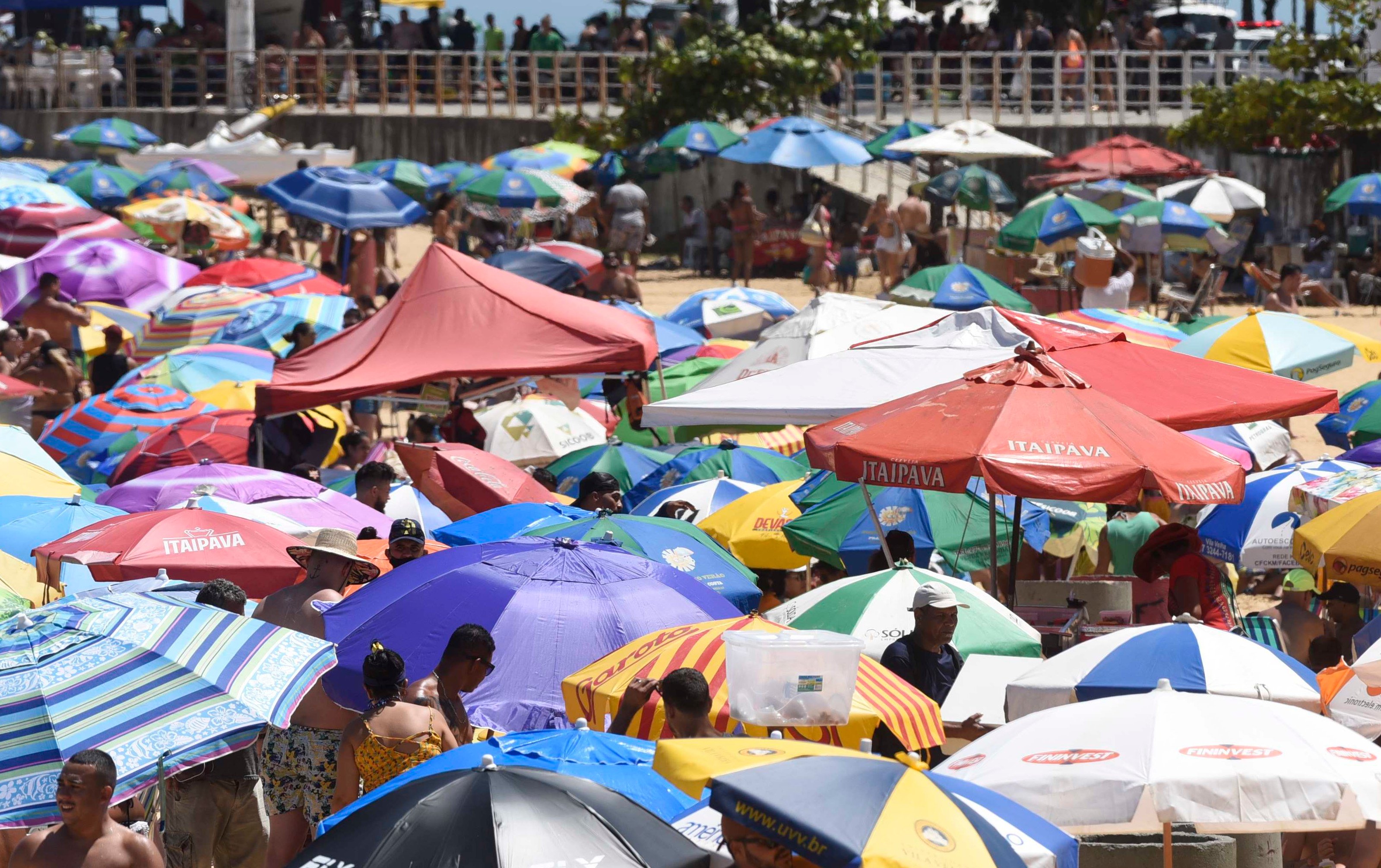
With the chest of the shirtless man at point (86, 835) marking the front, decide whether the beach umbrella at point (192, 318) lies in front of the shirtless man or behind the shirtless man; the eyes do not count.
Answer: behind

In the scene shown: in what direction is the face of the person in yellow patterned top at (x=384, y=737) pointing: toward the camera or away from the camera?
away from the camera

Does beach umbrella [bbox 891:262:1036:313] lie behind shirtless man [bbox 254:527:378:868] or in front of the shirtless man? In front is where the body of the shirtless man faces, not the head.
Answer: in front

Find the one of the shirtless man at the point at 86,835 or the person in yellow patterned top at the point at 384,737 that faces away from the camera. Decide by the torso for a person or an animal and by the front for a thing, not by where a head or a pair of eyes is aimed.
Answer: the person in yellow patterned top

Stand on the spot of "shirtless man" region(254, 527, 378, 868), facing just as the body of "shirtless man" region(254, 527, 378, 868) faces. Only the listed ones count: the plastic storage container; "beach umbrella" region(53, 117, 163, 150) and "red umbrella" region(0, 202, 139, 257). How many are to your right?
1

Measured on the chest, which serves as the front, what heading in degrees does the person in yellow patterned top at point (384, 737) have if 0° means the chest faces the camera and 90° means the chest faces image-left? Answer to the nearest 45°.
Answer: approximately 180°

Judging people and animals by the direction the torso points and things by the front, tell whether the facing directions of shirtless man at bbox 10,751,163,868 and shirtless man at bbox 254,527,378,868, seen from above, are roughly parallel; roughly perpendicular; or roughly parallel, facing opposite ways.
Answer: roughly parallel, facing opposite ways

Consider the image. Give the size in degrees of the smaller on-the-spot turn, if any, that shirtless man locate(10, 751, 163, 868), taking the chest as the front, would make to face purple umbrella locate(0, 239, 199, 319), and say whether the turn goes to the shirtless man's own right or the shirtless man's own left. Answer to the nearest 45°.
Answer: approximately 135° to the shirtless man's own right

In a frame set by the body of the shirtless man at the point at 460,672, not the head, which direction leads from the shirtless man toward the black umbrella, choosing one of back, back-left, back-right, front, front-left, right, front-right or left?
right

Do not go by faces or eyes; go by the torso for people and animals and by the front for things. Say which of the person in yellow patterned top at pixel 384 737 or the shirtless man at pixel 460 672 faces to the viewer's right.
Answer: the shirtless man

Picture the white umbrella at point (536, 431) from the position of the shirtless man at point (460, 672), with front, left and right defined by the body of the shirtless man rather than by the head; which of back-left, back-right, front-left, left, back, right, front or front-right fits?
left

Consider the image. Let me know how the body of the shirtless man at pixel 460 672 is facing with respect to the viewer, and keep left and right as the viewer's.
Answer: facing to the right of the viewer
